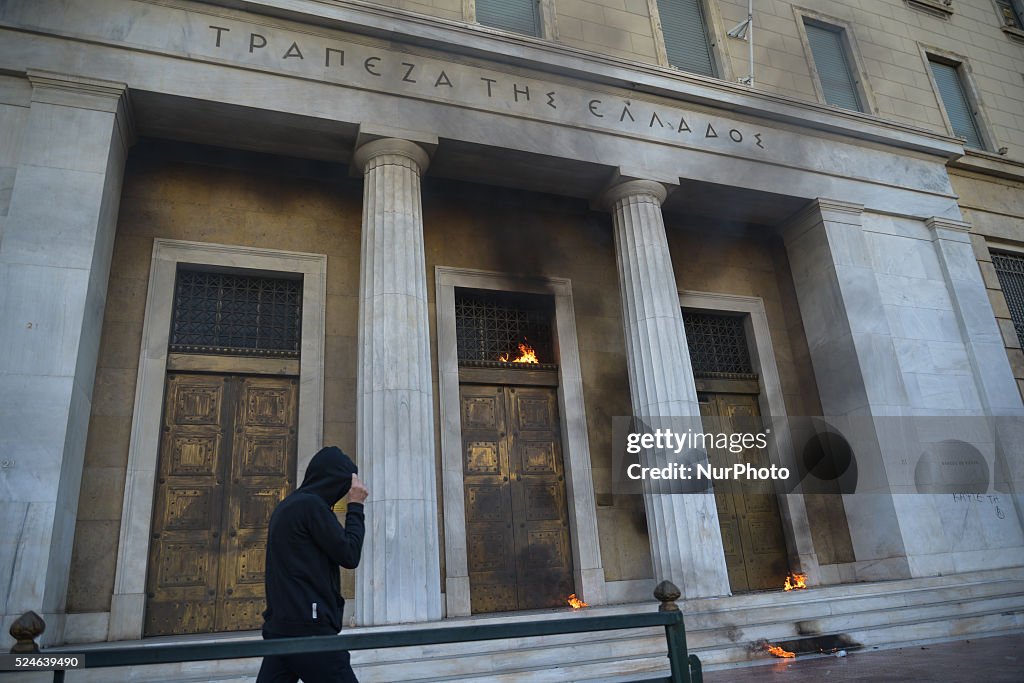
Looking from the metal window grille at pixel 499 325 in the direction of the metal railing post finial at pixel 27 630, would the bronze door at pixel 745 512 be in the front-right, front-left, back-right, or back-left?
back-left

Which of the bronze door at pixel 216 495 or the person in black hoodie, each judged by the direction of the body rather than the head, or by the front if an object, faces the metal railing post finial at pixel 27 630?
the bronze door

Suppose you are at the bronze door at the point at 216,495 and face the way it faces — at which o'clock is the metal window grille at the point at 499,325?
The metal window grille is roughly at 9 o'clock from the bronze door.

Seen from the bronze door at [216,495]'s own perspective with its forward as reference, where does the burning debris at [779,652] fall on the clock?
The burning debris is roughly at 10 o'clock from the bronze door.

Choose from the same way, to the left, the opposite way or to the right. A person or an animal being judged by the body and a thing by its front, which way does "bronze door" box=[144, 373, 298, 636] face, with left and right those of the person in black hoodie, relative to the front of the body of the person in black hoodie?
to the right

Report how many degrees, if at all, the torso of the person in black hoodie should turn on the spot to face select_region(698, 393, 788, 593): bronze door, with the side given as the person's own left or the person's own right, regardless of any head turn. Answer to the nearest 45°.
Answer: approximately 45° to the person's own left

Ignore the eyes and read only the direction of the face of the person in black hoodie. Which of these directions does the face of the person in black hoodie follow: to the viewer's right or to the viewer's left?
to the viewer's right

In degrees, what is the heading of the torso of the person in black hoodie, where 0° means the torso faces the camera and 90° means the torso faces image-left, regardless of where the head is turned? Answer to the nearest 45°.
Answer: approximately 270°

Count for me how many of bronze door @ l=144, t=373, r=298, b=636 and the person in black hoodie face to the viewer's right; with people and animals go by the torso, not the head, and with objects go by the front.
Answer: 1

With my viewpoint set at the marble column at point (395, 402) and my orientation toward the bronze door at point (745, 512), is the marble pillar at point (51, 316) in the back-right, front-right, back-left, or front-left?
back-left
